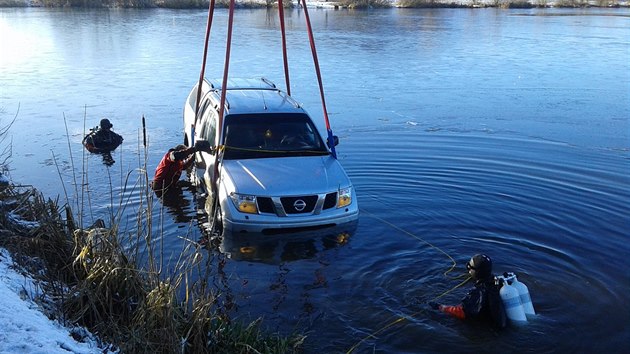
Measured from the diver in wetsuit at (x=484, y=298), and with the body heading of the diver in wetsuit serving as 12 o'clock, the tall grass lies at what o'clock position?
The tall grass is roughly at 11 o'clock from the diver in wetsuit.

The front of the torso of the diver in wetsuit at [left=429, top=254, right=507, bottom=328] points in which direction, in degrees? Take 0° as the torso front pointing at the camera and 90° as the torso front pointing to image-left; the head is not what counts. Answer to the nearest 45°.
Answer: approximately 90°

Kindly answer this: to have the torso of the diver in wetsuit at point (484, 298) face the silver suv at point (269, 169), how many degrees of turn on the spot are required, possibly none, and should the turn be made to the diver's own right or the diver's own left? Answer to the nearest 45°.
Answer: approximately 45° to the diver's own right

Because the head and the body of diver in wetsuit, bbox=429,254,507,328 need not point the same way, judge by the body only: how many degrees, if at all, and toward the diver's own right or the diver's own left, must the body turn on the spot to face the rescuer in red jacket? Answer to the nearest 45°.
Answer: approximately 45° to the diver's own right

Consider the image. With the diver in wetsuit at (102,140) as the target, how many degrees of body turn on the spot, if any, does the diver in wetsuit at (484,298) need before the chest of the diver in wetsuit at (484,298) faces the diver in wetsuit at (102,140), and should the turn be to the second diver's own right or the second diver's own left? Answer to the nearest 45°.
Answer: approximately 45° to the second diver's own right
